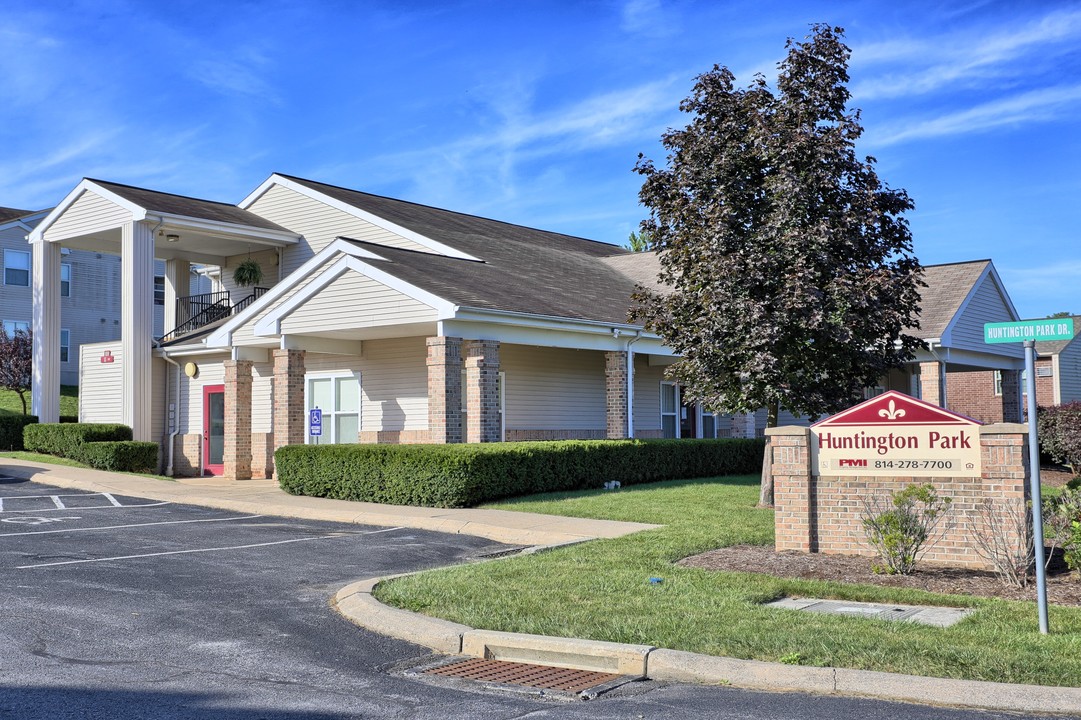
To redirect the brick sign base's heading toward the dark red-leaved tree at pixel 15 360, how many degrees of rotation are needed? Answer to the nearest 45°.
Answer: approximately 135° to its right

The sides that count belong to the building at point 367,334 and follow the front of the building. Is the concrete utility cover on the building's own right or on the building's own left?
on the building's own left

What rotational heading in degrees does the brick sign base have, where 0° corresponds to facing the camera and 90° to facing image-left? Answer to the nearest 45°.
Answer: approximately 0°

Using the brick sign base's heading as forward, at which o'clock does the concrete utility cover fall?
The concrete utility cover is roughly at 12 o'clock from the brick sign base.

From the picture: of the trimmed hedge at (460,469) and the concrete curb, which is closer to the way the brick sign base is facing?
the concrete curb

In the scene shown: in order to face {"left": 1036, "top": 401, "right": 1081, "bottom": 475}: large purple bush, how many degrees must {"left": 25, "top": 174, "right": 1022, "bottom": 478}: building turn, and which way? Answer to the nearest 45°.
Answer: approximately 135° to its left

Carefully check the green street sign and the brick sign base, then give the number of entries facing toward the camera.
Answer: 2

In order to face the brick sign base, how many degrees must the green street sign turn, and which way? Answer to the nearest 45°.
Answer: approximately 135° to its right
